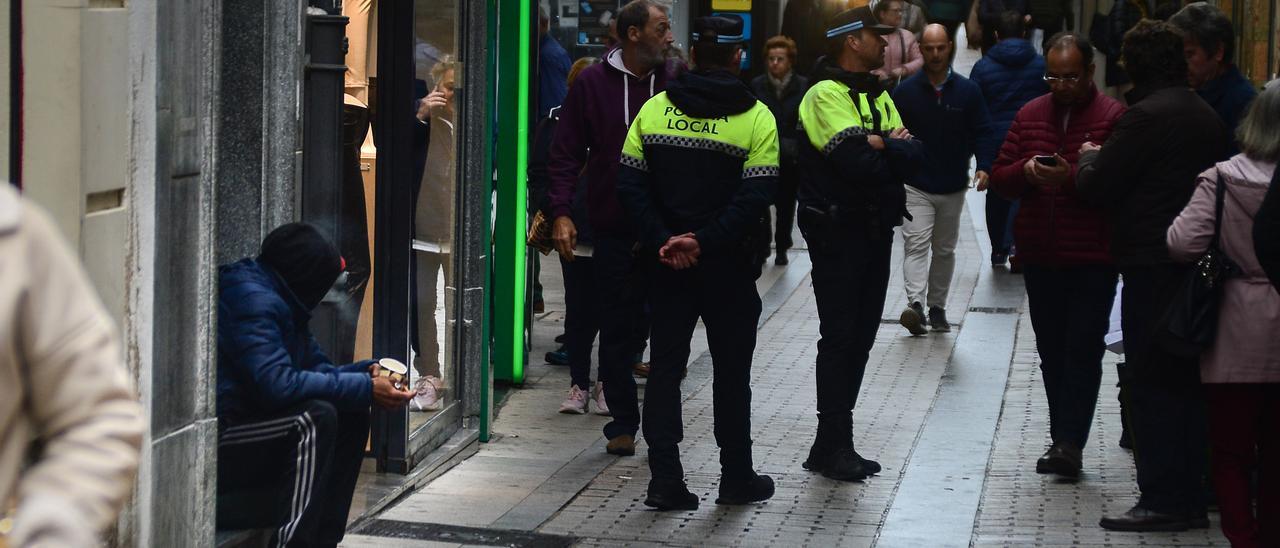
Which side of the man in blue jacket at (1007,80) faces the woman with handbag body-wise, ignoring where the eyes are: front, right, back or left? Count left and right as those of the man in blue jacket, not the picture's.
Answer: back

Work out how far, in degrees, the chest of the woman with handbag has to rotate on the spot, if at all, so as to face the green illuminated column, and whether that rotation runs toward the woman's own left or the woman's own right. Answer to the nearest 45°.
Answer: approximately 45° to the woman's own left

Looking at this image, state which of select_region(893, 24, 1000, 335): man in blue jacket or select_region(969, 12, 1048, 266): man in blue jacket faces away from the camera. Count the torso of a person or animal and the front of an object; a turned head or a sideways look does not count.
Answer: select_region(969, 12, 1048, 266): man in blue jacket

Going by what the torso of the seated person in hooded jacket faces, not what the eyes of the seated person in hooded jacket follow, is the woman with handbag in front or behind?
in front

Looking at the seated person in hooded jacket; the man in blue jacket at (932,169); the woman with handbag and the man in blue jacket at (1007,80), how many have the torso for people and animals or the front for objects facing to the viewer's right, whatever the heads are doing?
1

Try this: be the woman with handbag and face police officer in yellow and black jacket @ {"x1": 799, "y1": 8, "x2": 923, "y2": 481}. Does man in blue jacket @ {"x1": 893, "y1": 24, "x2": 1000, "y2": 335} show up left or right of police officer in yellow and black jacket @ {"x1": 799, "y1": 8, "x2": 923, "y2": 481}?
right

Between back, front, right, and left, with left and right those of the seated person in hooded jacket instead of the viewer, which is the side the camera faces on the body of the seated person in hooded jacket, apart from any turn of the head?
right

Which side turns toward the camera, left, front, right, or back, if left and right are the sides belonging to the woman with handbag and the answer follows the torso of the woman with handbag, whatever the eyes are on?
back

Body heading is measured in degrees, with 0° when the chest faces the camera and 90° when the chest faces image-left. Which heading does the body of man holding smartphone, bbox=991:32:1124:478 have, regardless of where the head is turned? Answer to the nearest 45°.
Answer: approximately 45°

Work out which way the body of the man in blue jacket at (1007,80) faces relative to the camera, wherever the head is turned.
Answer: away from the camera

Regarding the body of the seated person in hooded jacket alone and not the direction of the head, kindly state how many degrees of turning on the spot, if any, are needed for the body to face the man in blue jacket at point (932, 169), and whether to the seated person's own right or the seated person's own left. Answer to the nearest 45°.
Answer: approximately 45° to the seated person's own left

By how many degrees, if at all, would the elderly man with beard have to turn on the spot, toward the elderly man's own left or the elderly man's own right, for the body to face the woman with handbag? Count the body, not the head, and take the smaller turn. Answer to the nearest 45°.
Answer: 0° — they already face them

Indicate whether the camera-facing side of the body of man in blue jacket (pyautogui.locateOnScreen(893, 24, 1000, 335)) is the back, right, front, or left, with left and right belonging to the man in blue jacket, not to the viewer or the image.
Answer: front

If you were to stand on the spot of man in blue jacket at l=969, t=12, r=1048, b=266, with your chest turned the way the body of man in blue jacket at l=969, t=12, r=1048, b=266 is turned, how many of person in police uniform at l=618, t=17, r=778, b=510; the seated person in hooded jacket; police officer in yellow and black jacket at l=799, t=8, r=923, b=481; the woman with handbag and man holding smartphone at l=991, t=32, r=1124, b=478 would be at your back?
5
